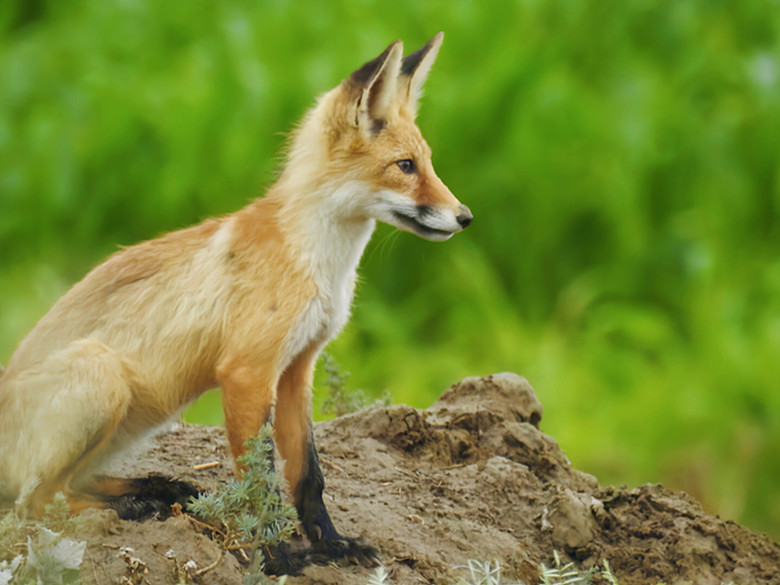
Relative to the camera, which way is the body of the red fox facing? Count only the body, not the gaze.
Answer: to the viewer's right
